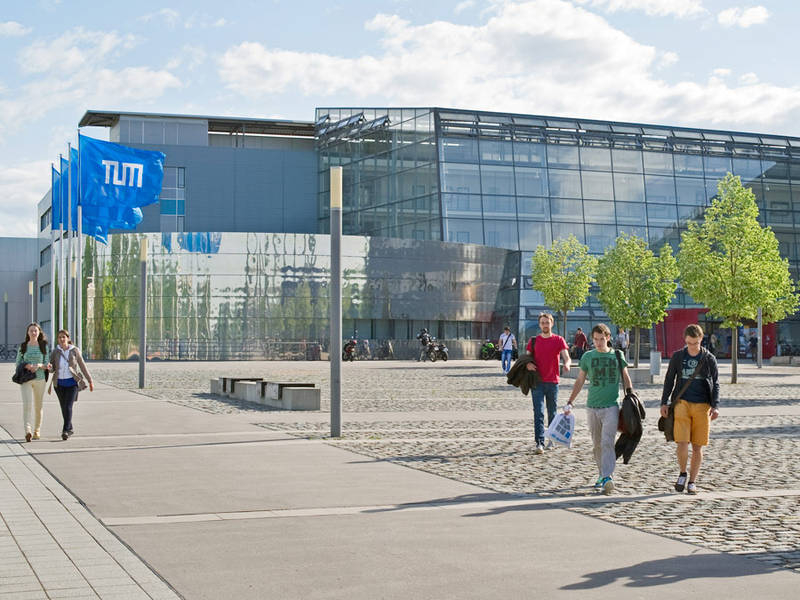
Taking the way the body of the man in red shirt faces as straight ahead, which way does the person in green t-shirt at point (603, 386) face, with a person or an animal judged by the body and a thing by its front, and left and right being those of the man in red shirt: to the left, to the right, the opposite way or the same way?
the same way

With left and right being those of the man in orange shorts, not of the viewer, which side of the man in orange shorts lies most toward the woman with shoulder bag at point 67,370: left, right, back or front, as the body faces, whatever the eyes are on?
right

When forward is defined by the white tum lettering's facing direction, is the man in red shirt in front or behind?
in front

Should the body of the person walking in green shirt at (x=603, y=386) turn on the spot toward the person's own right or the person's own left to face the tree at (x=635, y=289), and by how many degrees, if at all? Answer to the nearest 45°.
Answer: approximately 180°

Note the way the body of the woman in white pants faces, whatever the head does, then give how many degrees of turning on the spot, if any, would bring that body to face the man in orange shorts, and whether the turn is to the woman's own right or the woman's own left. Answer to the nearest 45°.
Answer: approximately 45° to the woman's own left

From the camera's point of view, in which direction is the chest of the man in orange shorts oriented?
toward the camera

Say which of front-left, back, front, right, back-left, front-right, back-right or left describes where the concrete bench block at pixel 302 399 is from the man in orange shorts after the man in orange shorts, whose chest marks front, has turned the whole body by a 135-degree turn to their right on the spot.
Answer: front

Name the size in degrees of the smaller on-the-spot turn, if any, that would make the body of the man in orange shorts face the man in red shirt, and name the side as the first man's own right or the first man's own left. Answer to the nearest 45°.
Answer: approximately 135° to the first man's own right

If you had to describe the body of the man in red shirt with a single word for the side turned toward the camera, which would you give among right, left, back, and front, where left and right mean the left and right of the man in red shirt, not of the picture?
front

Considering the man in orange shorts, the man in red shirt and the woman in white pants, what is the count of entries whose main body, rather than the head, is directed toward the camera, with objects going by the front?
3
